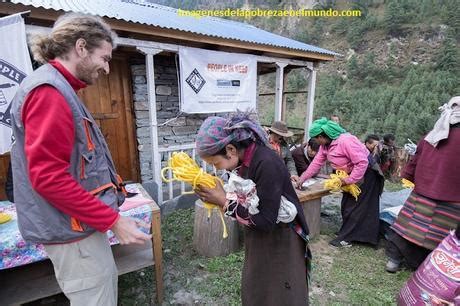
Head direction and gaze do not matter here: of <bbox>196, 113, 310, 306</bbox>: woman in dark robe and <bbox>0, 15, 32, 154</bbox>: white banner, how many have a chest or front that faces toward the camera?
1

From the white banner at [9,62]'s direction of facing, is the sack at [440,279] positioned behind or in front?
in front

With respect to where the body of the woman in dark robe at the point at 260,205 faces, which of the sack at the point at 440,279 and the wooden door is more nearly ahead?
the wooden door

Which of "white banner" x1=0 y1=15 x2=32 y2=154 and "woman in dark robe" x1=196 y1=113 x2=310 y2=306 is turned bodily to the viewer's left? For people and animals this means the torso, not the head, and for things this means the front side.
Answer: the woman in dark robe

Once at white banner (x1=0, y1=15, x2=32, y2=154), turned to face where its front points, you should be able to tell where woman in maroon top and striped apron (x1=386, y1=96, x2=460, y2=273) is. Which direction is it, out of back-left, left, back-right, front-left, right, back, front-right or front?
front-left

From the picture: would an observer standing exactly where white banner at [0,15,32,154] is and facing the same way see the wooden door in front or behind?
behind

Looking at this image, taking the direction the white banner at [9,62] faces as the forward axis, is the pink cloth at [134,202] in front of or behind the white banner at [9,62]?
in front

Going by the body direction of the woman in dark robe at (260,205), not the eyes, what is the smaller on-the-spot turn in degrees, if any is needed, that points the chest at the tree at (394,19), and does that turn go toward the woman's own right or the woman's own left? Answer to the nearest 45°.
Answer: approximately 135° to the woman's own right

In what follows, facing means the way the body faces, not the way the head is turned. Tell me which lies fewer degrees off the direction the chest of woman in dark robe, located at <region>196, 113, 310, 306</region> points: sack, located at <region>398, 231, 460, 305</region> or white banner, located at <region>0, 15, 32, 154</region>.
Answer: the white banner

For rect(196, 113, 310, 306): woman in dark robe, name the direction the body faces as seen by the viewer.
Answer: to the viewer's left

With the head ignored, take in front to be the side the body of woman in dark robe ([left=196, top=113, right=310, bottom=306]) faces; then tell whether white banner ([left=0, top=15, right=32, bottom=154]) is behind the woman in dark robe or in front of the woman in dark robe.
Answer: in front

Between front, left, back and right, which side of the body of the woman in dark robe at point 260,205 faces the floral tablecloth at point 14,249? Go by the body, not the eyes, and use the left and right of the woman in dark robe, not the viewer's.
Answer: front

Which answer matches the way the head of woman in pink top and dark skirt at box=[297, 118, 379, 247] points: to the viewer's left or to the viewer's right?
to the viewer's left
